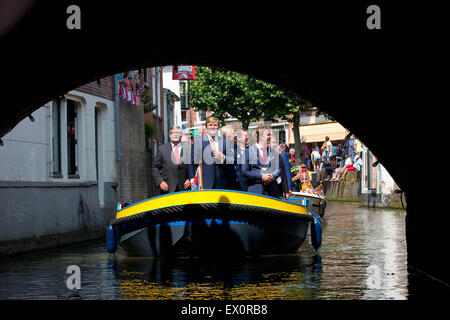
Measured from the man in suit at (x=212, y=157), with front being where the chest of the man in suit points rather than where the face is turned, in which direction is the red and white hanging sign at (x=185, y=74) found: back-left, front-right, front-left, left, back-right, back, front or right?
back

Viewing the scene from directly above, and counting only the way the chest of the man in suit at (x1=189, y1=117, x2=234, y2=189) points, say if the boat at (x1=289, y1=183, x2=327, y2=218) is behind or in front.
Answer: behind

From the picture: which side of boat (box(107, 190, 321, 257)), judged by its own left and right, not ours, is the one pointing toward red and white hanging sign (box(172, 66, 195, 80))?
back

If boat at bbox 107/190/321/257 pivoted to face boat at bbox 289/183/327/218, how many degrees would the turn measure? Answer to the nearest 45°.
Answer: approximately 180°

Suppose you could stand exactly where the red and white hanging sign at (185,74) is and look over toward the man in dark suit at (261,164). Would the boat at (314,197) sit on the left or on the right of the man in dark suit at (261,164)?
left

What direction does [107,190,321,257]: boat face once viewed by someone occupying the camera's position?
facing the viewer

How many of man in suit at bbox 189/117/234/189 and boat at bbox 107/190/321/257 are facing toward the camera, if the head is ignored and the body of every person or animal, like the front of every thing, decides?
2

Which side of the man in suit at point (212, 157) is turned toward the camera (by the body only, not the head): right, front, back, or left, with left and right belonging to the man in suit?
front
